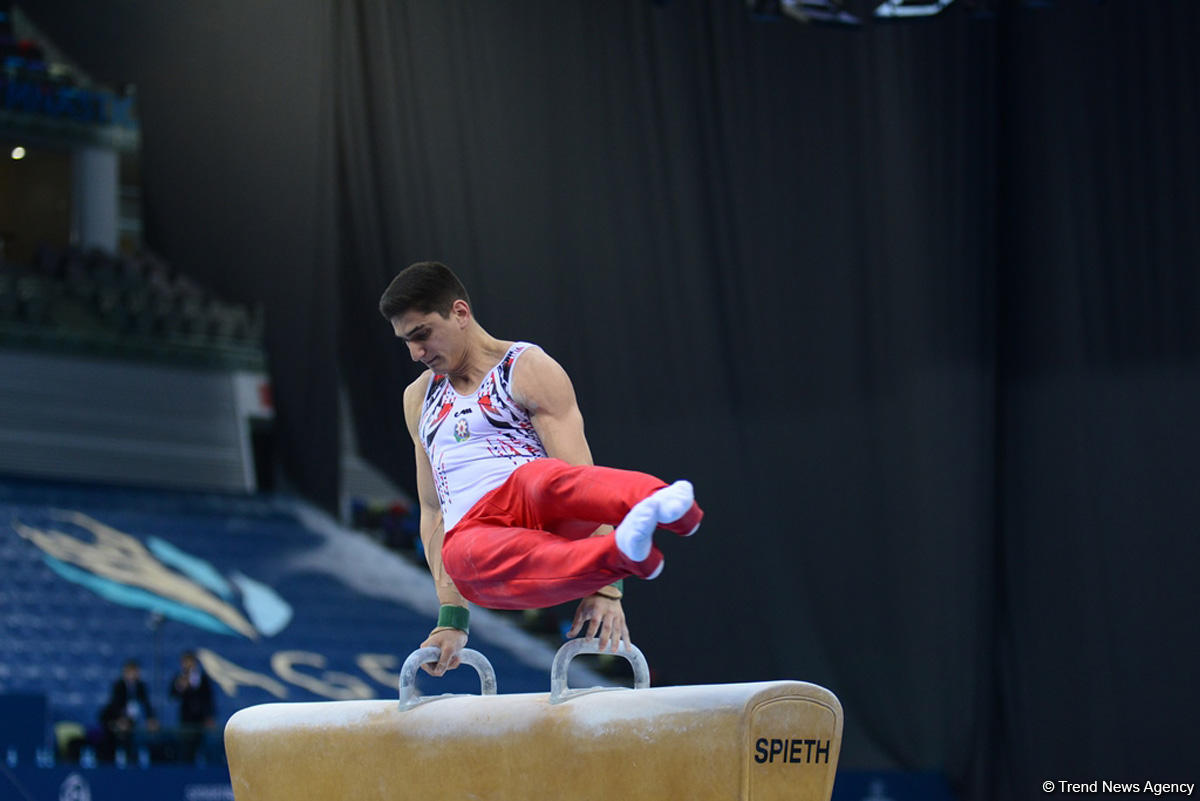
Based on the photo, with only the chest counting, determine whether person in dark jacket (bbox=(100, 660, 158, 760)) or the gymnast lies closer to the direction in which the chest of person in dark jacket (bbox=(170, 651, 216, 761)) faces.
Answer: the gymnast

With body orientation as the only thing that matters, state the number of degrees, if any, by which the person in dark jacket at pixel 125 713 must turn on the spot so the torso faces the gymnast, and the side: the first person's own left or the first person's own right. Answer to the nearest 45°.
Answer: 0° — they already face them

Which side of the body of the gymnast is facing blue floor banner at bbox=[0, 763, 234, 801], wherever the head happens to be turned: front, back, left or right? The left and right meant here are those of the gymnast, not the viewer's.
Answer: right

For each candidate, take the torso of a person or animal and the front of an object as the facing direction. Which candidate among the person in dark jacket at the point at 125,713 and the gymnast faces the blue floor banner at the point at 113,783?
the person in dark jacket

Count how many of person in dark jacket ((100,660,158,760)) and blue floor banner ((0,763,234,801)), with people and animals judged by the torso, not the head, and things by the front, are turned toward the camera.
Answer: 2

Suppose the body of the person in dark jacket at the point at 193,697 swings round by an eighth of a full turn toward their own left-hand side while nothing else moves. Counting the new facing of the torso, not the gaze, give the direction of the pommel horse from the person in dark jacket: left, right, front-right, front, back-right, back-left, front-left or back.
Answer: front

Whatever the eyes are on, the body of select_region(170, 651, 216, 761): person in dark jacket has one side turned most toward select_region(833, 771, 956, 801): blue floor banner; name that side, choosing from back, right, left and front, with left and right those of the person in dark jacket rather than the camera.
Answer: left

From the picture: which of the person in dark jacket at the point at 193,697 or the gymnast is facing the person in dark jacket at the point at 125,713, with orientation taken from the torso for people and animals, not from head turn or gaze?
the person in dark jacket at the point at 193,697

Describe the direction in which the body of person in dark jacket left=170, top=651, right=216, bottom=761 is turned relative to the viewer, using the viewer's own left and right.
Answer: facing the viewer and to the left of the viewer

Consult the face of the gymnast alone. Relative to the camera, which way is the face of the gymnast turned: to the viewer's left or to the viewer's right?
to the viewer's left

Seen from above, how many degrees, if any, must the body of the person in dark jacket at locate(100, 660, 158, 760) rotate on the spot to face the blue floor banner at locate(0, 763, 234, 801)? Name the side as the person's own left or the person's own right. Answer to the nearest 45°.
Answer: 0° — they already face it

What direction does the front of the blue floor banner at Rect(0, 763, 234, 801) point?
toward the camera
